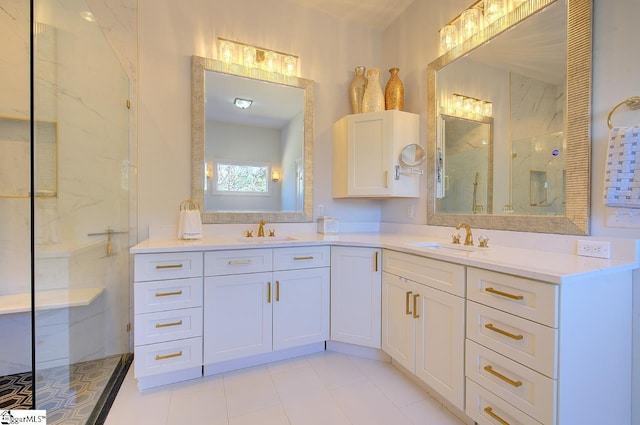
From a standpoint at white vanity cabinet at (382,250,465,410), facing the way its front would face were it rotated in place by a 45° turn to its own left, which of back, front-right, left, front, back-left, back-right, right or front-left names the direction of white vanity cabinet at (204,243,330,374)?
right

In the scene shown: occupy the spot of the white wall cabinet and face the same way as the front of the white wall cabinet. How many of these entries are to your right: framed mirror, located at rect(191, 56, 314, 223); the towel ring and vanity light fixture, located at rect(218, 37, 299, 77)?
2

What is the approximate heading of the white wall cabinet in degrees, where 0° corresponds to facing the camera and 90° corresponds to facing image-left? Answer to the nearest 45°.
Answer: approximately 0°

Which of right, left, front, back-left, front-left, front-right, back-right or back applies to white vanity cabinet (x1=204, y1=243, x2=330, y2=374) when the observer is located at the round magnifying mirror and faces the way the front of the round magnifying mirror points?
front-right

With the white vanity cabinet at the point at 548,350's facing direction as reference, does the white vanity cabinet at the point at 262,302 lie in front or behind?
in front

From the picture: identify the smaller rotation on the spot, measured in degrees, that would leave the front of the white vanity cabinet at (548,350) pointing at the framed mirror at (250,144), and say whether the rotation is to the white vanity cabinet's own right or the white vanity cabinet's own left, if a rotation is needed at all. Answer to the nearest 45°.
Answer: approximately 45° to the white vanity cabinet's own right

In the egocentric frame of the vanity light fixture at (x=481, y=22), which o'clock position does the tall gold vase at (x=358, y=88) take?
The tall gold vase is roughly at 2 o'clock from the vanity light fixture.

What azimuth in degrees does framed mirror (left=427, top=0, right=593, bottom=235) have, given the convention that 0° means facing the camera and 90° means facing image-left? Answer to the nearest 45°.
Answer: approximately 45°

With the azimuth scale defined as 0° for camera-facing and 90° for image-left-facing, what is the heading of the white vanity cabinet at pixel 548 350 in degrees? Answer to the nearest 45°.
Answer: approximately 45°
